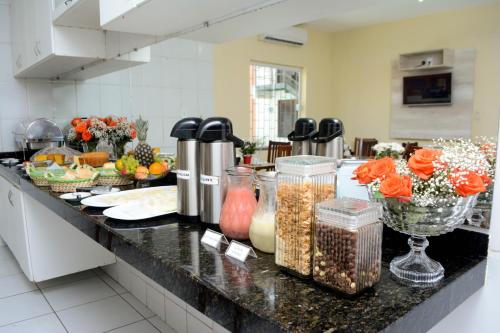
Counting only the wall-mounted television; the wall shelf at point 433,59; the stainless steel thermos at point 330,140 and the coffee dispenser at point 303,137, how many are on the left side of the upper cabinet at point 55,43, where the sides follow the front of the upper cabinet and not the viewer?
4

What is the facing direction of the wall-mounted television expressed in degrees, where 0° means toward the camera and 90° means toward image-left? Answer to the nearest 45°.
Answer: approximately 45°

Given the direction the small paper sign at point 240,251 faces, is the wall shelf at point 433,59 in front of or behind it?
behind

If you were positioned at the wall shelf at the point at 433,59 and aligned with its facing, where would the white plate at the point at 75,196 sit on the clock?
The white plate is roughly at 1 o'clock from the wall shelf.

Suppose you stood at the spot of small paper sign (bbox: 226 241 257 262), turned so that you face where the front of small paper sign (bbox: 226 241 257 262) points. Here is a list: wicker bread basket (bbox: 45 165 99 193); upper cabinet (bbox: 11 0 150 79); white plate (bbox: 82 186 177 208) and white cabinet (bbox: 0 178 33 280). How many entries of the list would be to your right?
4

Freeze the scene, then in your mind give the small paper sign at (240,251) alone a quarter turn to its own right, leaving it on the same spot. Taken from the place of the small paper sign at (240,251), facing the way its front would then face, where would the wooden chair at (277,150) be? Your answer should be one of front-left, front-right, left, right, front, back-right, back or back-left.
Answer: front-right
